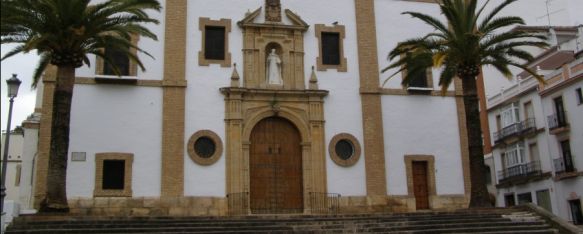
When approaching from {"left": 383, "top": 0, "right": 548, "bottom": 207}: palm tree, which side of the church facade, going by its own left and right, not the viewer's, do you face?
left

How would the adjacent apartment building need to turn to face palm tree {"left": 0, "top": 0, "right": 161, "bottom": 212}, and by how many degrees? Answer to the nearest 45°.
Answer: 0° — it already faces it

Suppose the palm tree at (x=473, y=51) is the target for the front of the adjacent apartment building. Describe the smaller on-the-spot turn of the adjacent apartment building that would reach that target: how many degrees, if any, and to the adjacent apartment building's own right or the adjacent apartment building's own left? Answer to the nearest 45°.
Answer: approximately 45° to the adjacent apartment building's own left

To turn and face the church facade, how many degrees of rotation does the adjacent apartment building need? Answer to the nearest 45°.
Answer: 0° — it already faces it

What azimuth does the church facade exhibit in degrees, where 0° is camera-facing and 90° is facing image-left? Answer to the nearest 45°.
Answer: approximately 0°

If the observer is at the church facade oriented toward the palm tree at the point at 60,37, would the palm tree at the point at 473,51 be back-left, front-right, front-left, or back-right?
back-left

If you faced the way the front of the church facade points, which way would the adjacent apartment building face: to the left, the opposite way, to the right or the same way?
to the right

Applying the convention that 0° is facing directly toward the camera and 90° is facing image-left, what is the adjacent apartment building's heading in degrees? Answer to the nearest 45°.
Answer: approximately 45°
